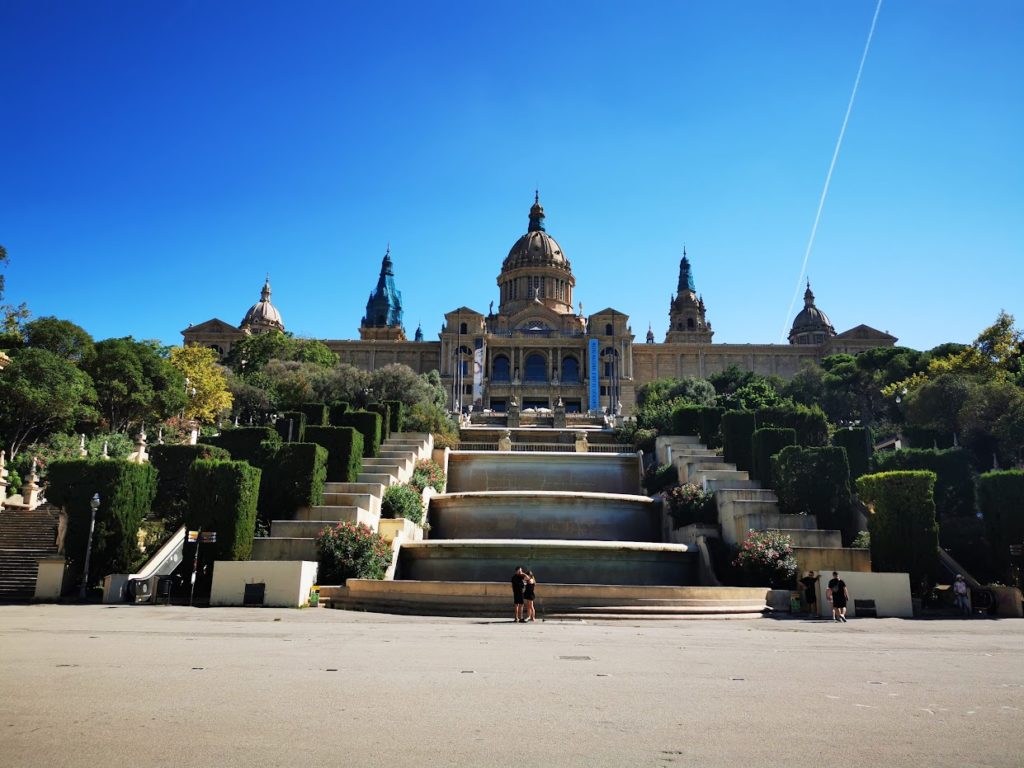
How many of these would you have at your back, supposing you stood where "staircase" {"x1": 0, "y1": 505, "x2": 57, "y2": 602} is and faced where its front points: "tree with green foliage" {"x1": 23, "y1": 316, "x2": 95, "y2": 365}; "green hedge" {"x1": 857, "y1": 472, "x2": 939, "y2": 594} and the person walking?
1

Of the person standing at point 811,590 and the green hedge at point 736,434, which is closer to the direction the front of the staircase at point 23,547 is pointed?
the person standing

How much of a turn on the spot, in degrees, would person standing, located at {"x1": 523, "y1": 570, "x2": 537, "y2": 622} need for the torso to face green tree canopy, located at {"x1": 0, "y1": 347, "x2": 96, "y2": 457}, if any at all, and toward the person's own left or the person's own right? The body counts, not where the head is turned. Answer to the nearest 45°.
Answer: approximately 45° to the person's own right

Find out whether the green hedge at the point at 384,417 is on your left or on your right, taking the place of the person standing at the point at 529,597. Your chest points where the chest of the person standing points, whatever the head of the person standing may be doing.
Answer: on your right

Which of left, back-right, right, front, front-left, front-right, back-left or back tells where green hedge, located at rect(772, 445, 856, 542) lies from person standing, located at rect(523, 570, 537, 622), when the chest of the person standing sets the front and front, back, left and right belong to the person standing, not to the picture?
back-right

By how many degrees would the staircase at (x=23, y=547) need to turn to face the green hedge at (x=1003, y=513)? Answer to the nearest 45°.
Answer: approximately 45° to its left

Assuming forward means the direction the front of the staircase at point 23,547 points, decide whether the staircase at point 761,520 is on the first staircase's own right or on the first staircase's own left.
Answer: on the first staircase's own left

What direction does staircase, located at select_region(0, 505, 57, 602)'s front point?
toward the camera

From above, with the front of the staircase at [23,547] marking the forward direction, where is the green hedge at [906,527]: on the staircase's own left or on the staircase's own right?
on the staircase's own left

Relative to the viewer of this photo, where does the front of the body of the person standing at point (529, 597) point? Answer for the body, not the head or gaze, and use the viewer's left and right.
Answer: facing to the left of the viewer

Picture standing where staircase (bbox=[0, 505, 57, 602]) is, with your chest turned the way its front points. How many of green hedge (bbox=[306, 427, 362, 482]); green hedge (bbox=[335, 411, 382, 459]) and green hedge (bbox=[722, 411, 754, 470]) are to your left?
3

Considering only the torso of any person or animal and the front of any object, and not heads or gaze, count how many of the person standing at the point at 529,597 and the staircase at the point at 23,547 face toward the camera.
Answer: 1

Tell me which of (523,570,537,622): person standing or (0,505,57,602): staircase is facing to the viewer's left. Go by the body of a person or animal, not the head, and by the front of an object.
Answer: the person standing

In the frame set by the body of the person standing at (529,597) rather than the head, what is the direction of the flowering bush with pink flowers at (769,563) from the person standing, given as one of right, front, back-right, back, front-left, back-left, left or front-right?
back-right

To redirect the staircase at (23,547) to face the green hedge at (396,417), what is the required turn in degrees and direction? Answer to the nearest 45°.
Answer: approximately 135° to its left

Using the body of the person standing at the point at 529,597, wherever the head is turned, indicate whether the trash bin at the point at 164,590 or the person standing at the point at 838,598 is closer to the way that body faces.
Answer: the trash bin
